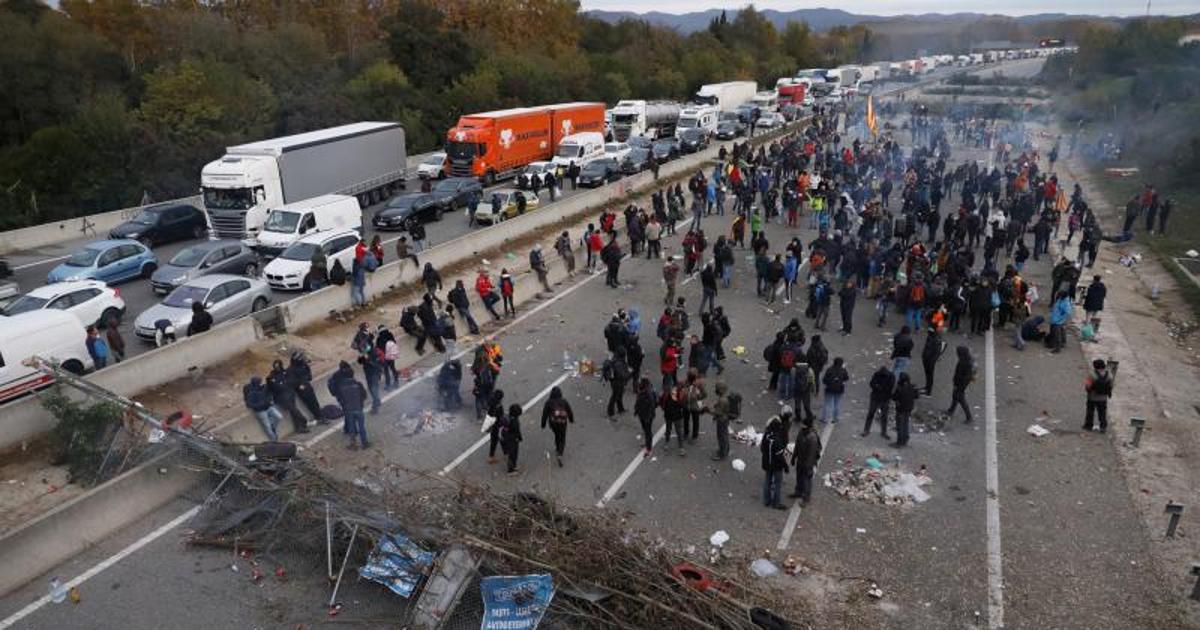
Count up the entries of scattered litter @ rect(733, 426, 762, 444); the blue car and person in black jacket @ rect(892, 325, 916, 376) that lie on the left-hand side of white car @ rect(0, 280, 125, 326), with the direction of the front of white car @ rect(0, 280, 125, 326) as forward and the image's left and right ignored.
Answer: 2

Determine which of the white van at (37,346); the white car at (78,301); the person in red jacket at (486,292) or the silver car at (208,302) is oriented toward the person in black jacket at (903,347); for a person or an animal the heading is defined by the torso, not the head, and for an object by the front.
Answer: the person in red jacket

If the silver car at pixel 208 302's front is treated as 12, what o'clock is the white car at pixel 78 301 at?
The white car is roughly at 2 o'clock from the silver car.

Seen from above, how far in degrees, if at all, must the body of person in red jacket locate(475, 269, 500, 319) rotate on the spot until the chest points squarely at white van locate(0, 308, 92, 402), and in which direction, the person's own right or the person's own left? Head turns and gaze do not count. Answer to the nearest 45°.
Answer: approximately 90° to the person's own right

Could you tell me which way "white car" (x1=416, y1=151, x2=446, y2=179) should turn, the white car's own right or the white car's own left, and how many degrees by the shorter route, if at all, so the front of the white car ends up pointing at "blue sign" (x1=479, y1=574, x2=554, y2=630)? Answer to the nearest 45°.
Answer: approximately 45° to the white car's own left

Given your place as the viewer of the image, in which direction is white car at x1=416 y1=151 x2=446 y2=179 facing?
facing the viewer and to the left of the viewer

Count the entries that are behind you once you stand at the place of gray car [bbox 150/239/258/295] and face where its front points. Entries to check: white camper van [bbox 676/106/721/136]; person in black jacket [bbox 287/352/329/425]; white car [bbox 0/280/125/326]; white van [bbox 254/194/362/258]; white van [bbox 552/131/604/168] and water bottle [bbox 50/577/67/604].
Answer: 3

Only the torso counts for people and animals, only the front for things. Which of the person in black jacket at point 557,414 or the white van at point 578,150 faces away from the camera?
the person in black jacket

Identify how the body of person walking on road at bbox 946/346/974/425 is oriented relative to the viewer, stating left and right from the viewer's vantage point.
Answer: facing to the left of the viewer

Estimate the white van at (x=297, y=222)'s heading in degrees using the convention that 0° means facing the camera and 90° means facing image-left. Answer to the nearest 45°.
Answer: approximately 45°

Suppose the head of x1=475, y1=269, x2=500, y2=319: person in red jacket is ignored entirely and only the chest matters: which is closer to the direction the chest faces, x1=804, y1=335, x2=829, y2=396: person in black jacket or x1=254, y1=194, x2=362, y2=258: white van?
the person in black jacket

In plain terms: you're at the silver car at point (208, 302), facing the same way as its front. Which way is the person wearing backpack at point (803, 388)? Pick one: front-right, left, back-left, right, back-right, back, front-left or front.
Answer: left

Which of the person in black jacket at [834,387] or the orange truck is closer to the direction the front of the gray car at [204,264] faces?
the person in black jacket

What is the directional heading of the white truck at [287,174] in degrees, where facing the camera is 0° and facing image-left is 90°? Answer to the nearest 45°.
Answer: approximately 45°

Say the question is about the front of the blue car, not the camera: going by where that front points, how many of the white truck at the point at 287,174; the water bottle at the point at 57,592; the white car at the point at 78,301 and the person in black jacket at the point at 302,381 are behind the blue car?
1

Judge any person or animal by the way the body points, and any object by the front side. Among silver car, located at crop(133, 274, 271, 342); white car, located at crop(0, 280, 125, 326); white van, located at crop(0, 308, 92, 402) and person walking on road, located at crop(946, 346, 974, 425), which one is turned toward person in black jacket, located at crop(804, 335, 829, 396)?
the person walking on road

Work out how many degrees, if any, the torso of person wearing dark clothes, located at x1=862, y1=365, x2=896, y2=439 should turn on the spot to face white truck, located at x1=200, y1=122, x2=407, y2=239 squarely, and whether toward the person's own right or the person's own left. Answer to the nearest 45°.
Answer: approximately 45° to the person's own left

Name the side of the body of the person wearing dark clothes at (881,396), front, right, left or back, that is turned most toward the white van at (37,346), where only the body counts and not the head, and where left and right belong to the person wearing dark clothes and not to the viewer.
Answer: left
